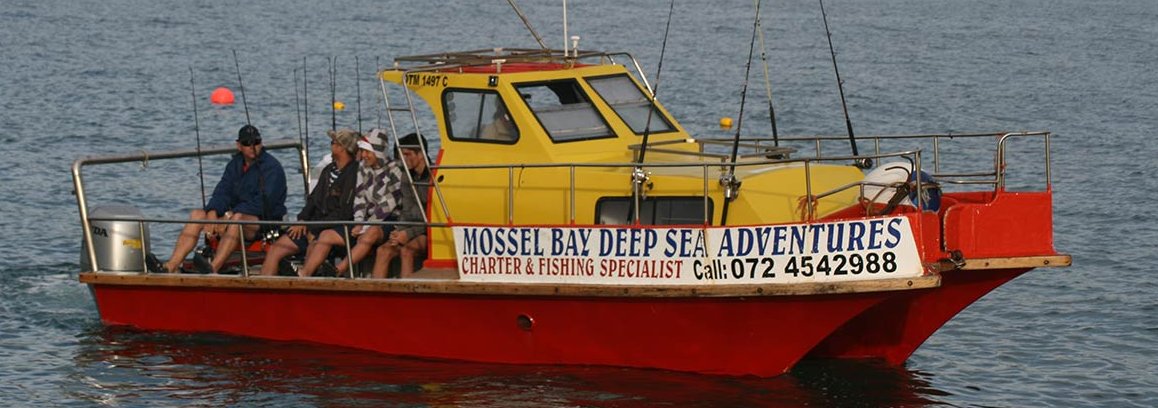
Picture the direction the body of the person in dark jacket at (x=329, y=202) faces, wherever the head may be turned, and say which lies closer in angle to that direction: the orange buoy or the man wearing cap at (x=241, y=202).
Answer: the man wearing cap

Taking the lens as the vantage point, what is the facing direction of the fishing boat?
facing the viewer and to the right of the viewer

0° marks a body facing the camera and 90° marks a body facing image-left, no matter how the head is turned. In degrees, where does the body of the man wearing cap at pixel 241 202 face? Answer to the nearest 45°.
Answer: approximately 45°

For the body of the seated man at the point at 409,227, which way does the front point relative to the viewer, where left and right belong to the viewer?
facing the viewer and to the left of the viewer

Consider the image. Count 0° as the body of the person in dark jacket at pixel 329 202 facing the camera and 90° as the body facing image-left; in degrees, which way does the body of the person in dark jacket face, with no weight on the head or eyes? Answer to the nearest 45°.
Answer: approximately 45°

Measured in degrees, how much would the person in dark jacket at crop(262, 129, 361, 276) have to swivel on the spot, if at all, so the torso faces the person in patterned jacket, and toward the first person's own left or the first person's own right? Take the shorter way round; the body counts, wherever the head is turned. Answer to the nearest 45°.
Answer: approximately 90° to the first person's own left

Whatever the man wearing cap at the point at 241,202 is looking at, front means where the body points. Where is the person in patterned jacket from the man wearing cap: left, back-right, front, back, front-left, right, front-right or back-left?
left

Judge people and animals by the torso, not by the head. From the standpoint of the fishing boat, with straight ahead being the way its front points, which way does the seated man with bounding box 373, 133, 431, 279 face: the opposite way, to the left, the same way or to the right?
to the right

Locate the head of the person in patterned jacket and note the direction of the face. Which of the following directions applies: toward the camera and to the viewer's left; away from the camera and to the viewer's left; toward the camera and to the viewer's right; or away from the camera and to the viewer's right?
toward the camera and to the viewer's left

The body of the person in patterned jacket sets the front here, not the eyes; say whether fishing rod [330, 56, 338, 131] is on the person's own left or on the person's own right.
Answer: on the person's own right

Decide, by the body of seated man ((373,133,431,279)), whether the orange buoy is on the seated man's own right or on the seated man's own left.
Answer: on the seated man's own right

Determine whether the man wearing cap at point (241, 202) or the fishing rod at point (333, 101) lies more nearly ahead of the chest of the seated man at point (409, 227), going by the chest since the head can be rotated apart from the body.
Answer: the man wearing cap

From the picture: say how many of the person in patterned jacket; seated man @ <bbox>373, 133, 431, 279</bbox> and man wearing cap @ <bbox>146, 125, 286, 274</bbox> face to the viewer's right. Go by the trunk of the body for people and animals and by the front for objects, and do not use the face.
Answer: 0
